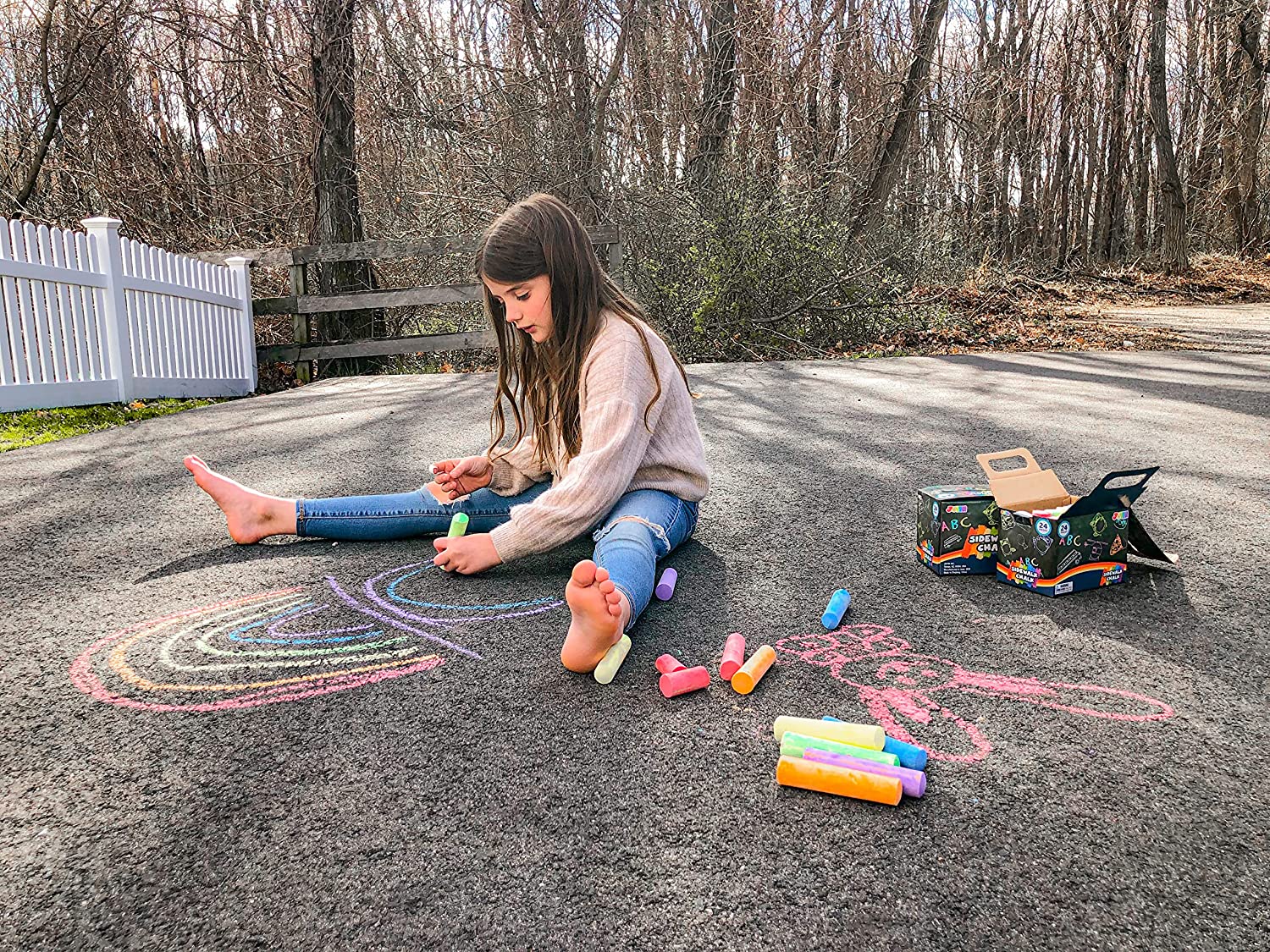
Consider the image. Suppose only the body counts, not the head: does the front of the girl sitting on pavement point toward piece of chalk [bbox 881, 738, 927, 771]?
no

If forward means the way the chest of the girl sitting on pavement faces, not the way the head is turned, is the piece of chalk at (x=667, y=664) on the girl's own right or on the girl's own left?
on the girl's own left

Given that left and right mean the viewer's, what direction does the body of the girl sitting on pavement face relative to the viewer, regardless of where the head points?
facing the viewer and to the left of the viewer

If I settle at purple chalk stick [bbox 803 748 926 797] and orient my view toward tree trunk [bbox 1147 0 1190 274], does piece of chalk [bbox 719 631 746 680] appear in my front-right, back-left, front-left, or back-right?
front-left

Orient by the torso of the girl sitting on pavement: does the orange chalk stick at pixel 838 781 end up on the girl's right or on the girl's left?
on the girl's left

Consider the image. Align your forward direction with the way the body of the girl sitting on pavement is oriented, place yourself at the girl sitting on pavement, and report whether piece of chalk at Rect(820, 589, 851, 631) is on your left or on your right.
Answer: on your left

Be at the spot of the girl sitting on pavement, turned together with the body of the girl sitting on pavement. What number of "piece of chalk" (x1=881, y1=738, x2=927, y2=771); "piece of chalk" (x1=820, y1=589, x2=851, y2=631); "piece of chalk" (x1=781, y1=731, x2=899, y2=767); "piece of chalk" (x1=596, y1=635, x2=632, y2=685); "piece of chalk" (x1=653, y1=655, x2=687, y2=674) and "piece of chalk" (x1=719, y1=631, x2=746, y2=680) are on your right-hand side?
0

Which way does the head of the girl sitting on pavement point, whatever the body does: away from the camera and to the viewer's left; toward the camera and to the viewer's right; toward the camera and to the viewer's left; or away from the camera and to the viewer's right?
toward the camera and to the viewer's left

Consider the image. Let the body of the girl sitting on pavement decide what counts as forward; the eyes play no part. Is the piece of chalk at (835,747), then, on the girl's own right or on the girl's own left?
on the girl's own left

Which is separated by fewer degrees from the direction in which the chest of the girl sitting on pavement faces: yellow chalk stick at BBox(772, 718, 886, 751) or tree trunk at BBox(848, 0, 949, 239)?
the yellow chalk stick

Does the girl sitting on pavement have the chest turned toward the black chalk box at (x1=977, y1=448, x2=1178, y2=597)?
no

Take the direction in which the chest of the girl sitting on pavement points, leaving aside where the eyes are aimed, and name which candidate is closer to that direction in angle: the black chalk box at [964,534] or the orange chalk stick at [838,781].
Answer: the orange chalk stick

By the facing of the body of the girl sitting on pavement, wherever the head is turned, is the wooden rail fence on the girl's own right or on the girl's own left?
on the girl's own right

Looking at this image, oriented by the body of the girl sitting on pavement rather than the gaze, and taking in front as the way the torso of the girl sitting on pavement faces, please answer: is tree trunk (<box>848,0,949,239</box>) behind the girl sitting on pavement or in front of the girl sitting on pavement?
behind
